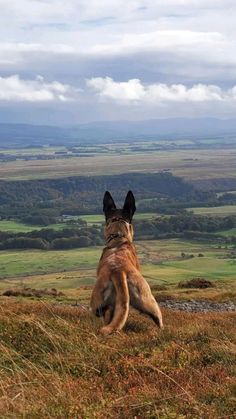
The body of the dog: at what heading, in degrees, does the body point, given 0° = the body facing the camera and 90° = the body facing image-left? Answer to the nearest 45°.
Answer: approximately 180°
